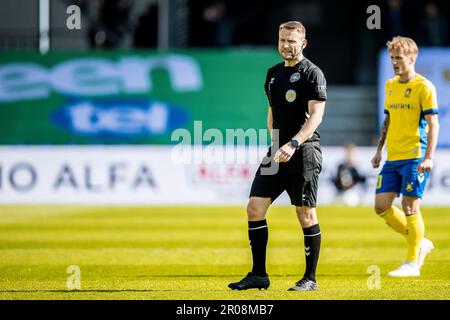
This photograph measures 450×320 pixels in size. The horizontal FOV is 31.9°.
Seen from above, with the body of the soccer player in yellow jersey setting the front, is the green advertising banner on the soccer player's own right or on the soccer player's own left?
on the soccer player's own right

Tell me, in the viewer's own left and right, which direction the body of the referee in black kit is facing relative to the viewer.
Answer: facing the viewer and to the left of the viewer

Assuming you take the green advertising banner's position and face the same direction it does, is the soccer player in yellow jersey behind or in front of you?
in front

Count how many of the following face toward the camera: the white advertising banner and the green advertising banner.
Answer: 2

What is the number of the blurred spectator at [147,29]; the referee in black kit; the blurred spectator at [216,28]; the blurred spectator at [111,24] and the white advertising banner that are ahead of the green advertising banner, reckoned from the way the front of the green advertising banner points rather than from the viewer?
2

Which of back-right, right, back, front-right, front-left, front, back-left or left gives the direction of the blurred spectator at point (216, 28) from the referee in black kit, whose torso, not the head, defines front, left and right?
back-right

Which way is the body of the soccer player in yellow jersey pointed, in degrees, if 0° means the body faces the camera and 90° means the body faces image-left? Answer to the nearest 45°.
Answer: approximately 45°

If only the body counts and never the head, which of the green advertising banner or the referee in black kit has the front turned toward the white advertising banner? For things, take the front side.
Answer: the green advertising banner

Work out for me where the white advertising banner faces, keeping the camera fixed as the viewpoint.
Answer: facing the viewer

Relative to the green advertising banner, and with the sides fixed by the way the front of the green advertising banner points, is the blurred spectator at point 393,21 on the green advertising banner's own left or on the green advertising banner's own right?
on the green advertising banner's own left

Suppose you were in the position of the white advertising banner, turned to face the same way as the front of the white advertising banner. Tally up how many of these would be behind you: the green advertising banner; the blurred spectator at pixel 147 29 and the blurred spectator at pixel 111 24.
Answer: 3

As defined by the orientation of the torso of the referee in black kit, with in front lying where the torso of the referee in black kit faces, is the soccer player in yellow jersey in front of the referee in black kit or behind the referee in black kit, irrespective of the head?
behind

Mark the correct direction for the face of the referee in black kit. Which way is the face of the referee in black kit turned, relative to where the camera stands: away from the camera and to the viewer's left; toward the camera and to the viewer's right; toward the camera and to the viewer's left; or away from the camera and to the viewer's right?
toward the camera and to the viewer's left

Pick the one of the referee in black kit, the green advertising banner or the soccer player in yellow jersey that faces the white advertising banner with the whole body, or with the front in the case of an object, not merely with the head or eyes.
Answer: the green advertising banner

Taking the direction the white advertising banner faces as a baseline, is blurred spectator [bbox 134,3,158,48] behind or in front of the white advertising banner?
behind
